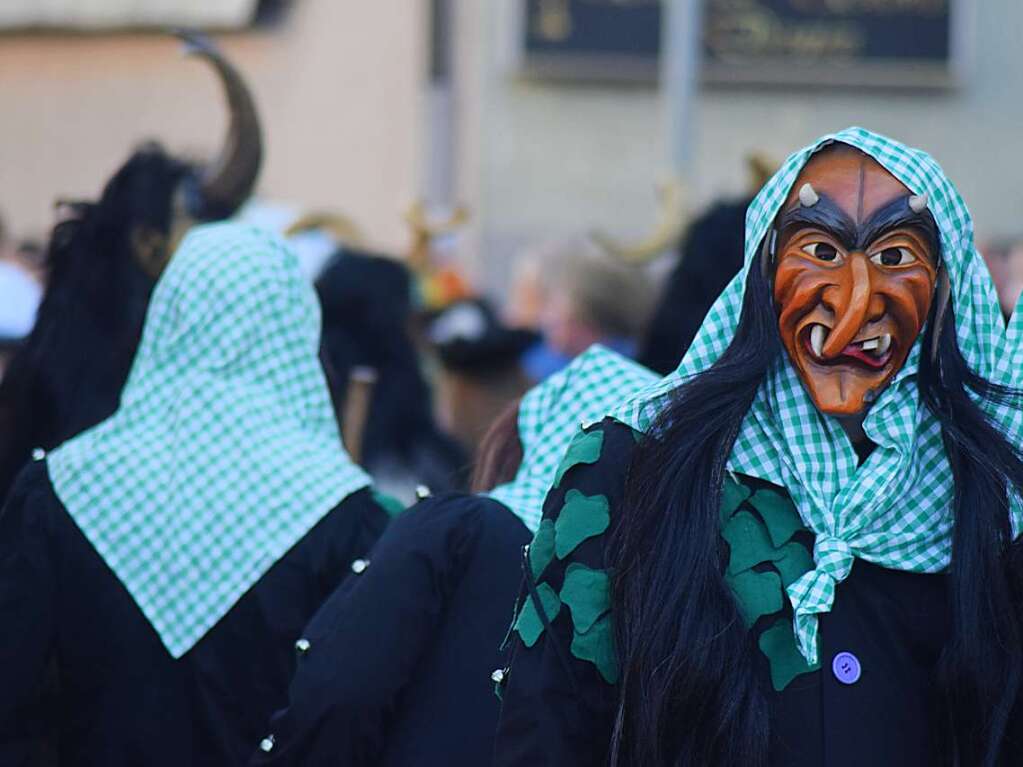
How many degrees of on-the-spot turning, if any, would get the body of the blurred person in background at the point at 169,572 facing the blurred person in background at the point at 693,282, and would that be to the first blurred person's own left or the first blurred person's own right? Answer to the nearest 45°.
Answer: approximately 45° to the first blurred person's own right

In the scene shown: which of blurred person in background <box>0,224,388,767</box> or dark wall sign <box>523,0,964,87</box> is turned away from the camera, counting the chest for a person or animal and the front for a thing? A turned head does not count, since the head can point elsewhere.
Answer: the blurred person in background

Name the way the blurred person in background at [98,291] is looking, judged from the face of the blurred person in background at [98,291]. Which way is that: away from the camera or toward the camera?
away from the camera

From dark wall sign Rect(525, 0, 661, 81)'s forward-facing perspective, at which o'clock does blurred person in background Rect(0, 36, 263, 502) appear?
The blurred person in background is roughly at 12 o'clock from the dark wall sign.

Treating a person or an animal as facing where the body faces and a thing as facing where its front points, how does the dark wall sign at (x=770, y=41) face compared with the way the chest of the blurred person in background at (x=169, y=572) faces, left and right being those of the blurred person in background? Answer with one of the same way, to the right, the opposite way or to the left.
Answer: the opposite way

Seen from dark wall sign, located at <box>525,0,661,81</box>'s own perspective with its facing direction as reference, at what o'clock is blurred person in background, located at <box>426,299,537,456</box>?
The blurred person in background is roughly at 12 o'clock from the dark wall sign.

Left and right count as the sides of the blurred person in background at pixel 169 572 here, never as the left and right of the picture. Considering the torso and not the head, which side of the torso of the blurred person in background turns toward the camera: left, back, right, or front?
back

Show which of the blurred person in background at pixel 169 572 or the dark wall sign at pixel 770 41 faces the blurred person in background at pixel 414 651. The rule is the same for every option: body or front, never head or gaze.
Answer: the dark wall sign

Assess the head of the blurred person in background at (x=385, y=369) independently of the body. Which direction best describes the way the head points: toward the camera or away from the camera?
away from the camera

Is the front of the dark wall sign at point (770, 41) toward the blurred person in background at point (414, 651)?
yes

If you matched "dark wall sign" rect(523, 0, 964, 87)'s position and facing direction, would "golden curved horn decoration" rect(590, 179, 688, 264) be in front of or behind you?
in front

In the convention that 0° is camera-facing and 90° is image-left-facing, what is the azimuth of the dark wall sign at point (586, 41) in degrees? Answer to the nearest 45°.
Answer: approximately 0°

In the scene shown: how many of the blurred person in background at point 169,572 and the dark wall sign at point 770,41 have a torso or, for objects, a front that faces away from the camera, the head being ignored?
1
